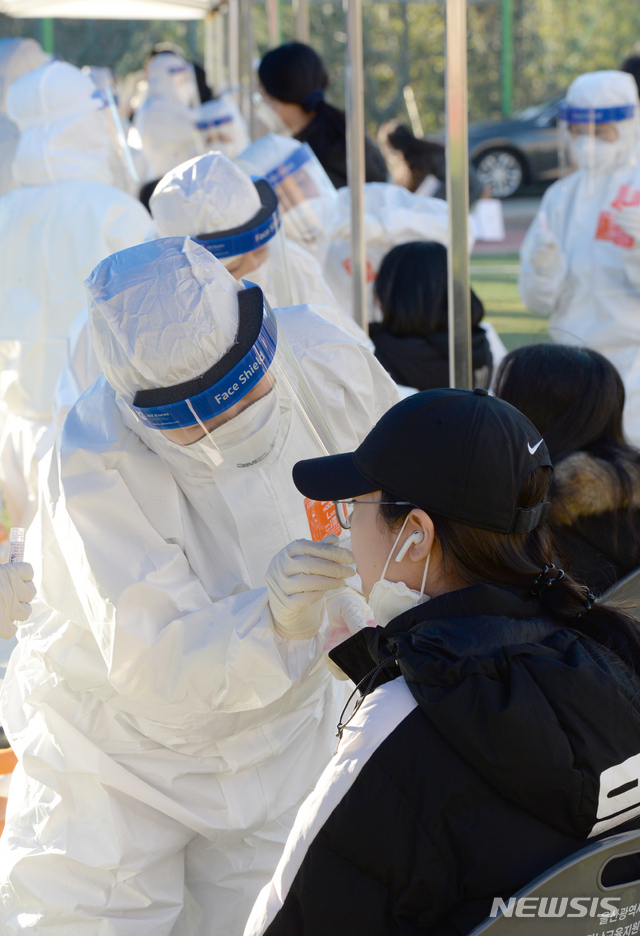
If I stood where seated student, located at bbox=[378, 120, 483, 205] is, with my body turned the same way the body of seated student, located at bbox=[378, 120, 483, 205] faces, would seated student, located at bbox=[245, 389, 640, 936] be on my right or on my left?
on my left

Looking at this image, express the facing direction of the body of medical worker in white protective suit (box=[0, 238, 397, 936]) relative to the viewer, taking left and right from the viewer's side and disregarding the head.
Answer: facing the viewer and to the right of the viewer

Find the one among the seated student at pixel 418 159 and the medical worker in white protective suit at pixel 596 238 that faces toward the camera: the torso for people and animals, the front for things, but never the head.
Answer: the medical worker in white protective suit

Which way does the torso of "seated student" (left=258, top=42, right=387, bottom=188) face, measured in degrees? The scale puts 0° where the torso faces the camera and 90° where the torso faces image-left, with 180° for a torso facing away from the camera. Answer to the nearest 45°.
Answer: approximately 135°

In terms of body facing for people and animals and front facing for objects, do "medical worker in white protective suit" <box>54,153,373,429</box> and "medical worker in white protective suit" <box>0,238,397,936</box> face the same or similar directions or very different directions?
same or similar directions

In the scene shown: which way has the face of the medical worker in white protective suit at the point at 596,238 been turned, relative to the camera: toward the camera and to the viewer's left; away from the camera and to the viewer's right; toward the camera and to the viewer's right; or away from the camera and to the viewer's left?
toward the camera and to the viewer's left

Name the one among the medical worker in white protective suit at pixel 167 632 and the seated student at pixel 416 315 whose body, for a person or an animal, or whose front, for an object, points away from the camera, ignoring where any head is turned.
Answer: the seated student

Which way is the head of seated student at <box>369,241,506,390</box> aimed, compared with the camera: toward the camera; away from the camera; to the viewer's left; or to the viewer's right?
away from the camera

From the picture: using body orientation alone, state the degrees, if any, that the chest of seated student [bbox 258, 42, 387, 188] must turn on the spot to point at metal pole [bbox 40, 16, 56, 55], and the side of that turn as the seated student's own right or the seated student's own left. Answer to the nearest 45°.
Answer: approximately 45° to the seated student's own right

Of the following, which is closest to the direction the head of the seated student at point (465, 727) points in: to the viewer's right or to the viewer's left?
to the viewer's left

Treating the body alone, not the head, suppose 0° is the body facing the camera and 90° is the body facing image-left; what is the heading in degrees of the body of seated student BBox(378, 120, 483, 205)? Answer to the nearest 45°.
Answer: approximately 90°

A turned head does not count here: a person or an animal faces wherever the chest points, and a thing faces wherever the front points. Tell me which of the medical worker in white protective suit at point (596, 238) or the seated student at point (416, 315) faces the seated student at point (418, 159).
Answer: the seated student at point (416, 315)

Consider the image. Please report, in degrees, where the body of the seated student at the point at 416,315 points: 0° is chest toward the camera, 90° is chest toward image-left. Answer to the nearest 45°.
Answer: approximately 180°

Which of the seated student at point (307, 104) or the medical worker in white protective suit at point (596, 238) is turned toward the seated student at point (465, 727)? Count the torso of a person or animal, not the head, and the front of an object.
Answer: the medical worker in white protective suit

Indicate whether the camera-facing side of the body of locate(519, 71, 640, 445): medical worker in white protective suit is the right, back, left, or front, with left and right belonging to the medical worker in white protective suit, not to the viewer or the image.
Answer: front

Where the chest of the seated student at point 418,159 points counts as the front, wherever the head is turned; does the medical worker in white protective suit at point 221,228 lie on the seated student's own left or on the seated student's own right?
on the seated student's own left

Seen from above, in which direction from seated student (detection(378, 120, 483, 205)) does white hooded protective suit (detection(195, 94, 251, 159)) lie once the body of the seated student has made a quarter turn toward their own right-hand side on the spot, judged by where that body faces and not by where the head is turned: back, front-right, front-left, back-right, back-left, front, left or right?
front-left
